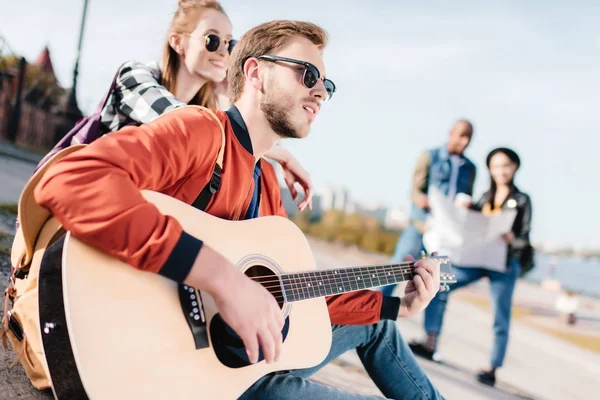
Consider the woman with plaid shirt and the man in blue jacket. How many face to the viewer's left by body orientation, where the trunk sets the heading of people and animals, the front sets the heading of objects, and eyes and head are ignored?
0

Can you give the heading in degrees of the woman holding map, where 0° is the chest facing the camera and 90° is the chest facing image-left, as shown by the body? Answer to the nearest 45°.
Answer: approximately 45°

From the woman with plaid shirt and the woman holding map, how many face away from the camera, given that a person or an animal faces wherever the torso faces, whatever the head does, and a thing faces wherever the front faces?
0

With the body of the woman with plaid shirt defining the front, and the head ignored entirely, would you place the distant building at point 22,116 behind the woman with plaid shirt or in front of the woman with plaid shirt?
behind

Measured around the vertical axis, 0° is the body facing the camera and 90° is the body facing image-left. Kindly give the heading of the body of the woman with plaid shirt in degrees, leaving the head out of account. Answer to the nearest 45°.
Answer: approximately 315°

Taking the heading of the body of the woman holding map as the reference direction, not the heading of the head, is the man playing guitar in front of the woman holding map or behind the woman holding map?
in front

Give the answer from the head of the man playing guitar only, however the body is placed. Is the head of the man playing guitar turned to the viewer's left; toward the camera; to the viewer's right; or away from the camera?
to the viewer's right

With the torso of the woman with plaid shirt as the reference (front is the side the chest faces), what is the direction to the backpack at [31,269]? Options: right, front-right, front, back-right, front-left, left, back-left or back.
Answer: front-right

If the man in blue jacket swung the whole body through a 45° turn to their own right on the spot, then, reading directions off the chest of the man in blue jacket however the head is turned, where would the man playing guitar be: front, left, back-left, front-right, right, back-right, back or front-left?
front
